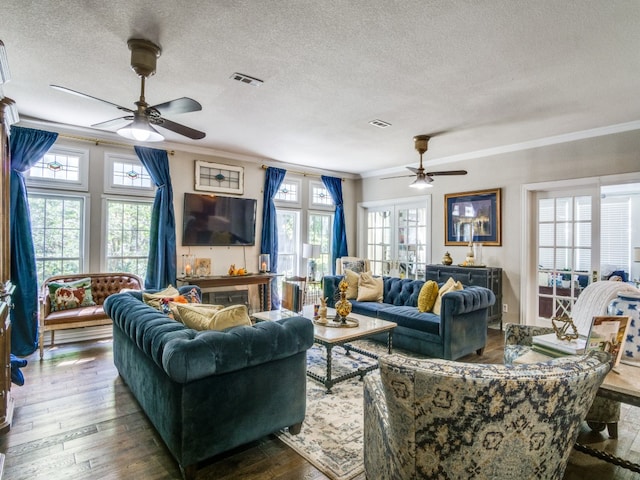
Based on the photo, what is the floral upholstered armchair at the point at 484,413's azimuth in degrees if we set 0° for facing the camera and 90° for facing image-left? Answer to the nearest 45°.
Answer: approximately 135°

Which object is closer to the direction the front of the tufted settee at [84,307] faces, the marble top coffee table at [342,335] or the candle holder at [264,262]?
the marble top coffee table

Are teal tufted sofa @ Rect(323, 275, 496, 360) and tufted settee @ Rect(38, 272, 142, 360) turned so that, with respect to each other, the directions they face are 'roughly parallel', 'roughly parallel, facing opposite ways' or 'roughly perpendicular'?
roughly perpendicular

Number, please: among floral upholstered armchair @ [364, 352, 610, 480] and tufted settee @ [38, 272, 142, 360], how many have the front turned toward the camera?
1

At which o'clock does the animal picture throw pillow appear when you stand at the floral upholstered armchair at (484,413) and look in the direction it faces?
The animal picture throw pillow is roughly at 11 o'clock from the floral upholstered armchair.

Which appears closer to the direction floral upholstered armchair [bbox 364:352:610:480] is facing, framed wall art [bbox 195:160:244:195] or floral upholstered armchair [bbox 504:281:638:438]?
the framed wall art

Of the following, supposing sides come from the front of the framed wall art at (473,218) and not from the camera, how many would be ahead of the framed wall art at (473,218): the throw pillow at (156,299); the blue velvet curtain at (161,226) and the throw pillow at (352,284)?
3
